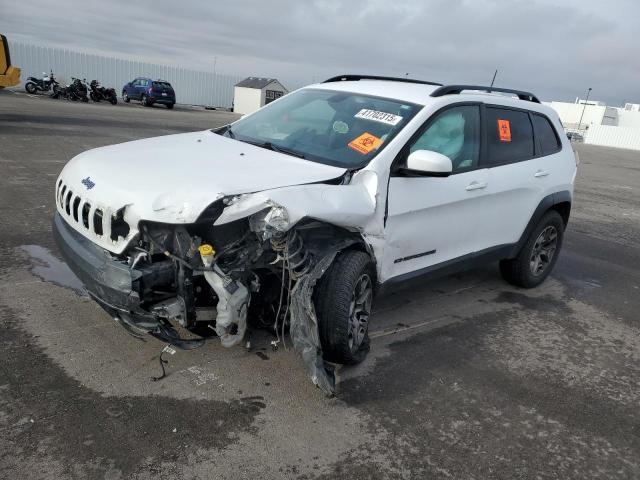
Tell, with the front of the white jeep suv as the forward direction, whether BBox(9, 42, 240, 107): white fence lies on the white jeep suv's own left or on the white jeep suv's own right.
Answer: on the white jeep suv's own right

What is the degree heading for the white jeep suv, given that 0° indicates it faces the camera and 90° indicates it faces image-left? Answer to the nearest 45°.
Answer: approximately 45°

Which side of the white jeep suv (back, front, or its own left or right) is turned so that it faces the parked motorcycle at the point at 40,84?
right

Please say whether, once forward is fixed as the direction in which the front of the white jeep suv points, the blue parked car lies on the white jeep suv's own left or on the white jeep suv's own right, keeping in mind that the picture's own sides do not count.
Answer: on the white jeep suv's own right

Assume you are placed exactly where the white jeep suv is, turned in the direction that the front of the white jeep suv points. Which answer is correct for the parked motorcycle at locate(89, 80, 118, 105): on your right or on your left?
on your right

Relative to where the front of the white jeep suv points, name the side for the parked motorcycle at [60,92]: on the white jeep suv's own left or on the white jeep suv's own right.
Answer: on the white jeep suv's own right

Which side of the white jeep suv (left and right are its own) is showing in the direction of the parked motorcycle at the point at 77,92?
right

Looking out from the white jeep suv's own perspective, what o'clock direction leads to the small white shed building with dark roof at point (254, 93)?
The small white shed building with dark roof is roughly at 4 o'clock from the white jeep suv.
